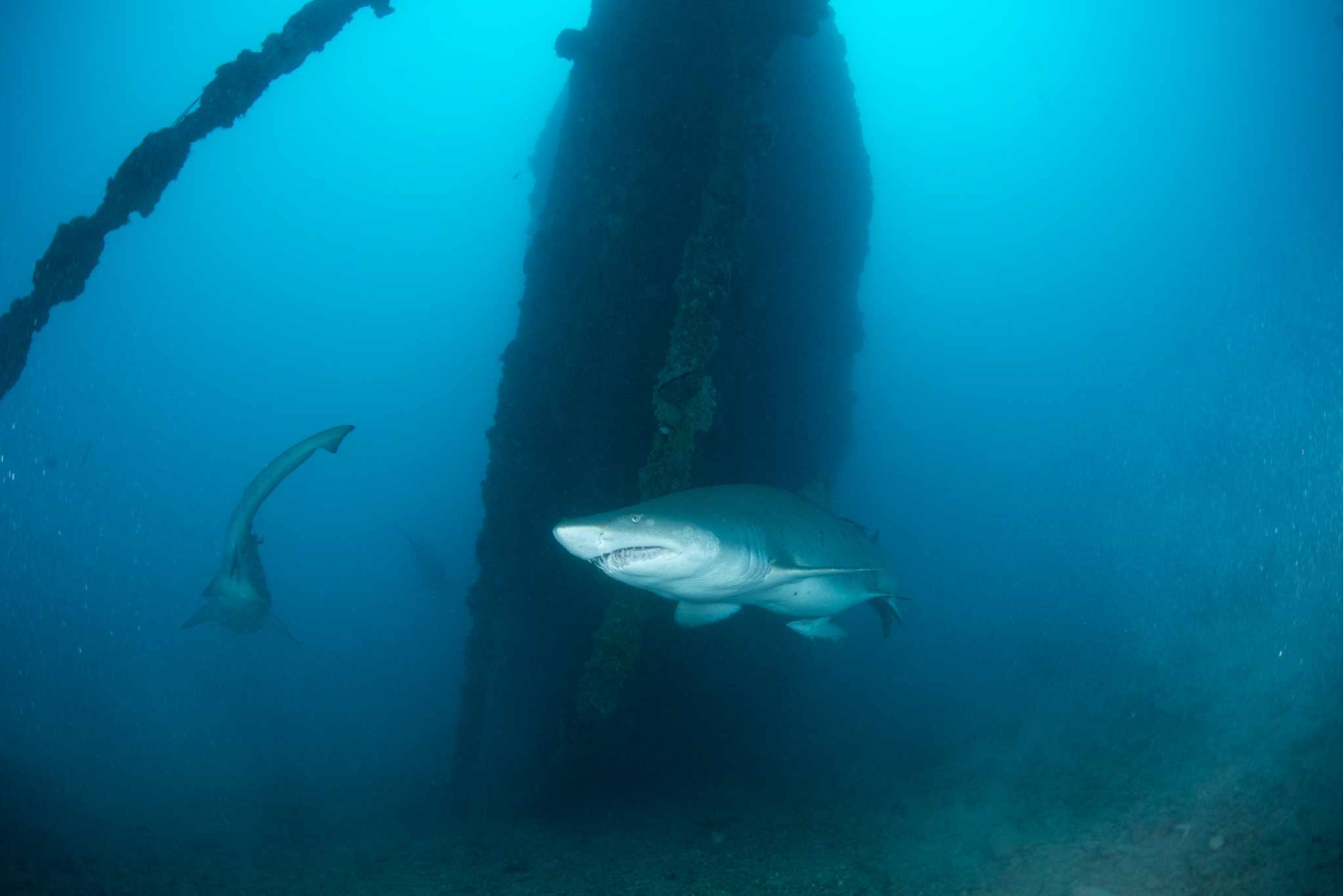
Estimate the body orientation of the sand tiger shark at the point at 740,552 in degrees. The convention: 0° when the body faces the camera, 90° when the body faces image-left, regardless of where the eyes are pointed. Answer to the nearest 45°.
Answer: approximately 45°

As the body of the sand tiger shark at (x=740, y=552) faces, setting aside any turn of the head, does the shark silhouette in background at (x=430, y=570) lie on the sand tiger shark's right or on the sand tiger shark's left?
on the sand tiger shark's right

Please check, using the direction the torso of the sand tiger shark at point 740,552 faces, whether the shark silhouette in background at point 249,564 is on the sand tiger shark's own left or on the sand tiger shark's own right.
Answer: on the sand tiger shark's own right

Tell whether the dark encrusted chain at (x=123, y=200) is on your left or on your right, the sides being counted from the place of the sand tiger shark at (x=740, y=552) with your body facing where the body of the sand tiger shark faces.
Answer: on your right
